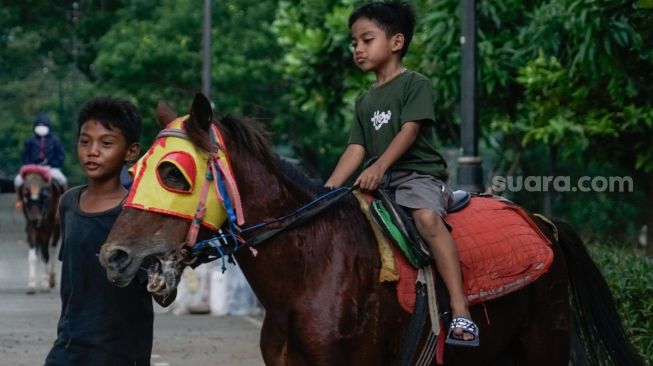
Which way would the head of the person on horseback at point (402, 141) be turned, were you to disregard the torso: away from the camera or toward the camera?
toward the camera

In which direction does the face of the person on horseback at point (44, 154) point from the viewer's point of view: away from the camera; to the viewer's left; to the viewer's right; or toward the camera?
toward the camera

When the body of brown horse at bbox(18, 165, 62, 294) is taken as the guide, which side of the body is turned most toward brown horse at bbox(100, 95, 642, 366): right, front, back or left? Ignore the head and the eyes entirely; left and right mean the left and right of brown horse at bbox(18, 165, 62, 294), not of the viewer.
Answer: front

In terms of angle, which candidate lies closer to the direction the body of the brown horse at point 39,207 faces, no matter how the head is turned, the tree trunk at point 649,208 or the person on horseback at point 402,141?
the person on horseback

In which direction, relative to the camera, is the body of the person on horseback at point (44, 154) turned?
toward the camera

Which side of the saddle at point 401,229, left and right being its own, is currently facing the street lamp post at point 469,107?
right

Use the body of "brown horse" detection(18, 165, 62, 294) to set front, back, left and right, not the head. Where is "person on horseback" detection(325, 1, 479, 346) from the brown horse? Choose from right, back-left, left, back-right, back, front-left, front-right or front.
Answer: front

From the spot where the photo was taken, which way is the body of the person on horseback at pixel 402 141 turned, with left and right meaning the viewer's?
facing the viewer and to the left of the viewer

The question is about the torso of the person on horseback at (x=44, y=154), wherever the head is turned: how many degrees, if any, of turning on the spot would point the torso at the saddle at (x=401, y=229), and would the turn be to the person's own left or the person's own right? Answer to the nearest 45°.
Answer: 0° — they already face it

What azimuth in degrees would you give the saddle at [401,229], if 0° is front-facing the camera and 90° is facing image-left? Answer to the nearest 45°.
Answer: approximately 90°

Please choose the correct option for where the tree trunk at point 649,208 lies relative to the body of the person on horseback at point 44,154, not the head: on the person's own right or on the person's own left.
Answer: on the person's own left

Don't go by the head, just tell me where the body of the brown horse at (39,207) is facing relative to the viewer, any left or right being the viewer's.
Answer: facing the viewer

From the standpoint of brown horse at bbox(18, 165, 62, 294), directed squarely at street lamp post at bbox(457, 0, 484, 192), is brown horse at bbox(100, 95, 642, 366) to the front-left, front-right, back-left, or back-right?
front-right
